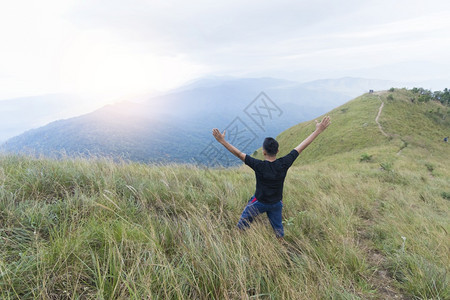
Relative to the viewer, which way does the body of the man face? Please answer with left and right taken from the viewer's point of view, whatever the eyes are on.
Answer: facing away from the viewer
